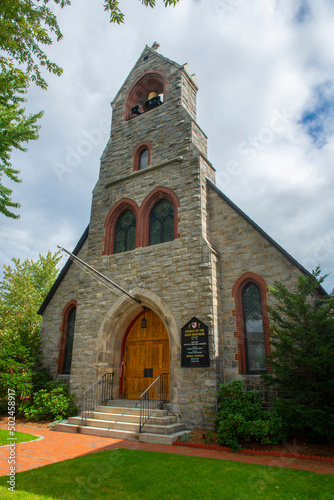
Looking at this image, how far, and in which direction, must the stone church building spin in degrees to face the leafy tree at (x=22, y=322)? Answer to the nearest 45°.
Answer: approximately 90° to its right

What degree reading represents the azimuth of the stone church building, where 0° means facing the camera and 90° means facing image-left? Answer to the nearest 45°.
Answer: approximately 45°

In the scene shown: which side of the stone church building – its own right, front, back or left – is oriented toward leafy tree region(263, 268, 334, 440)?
left

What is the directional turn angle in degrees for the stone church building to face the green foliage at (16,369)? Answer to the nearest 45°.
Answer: approximately 45° to its right
